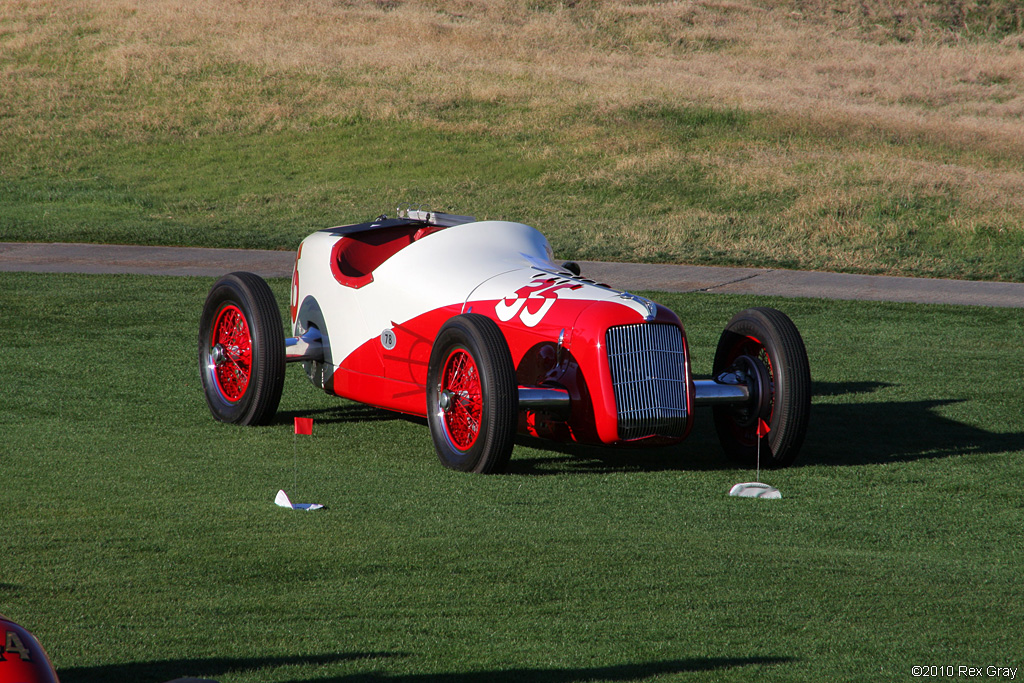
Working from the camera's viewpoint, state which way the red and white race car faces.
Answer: facing the viewer and to the right of the viewer
